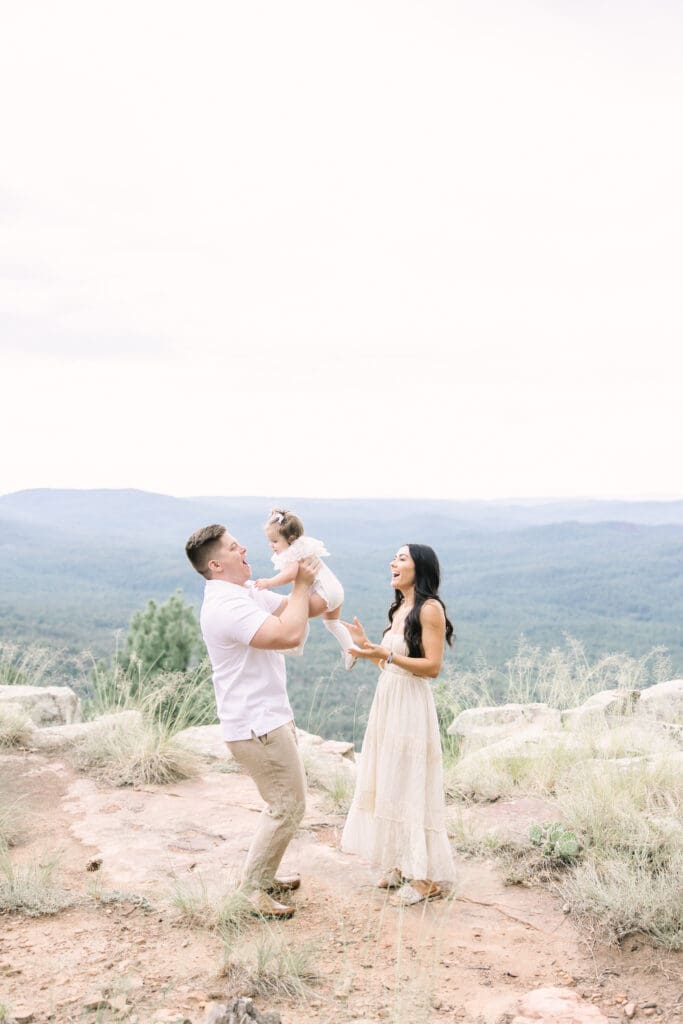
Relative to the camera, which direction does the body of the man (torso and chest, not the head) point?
to the viewer's right

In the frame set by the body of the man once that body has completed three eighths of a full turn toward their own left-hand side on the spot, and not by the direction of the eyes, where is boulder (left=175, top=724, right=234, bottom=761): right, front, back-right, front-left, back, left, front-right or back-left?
front-right

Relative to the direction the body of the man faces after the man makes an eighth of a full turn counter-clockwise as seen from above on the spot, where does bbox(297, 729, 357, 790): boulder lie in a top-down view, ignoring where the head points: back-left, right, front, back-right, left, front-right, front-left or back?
front-left

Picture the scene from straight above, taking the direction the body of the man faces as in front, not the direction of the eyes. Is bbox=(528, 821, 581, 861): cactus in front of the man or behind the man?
in front

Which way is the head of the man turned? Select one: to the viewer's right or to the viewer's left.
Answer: to the viewer's right

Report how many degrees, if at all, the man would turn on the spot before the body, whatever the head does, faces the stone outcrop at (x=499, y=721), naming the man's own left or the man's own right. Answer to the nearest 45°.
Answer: approximately 45° to the man's own left

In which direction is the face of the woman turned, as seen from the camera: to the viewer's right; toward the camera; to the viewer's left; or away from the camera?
to the viewer's left

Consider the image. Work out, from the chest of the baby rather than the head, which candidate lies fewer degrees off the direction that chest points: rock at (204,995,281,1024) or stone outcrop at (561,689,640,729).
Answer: the rock

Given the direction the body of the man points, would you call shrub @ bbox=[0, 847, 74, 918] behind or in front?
behind

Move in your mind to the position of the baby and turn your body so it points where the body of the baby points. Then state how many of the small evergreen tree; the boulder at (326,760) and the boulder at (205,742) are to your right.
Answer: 3

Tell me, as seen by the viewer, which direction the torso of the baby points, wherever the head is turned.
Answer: to the viewer's left

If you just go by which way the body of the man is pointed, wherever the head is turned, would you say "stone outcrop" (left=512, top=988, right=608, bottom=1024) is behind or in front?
in front
